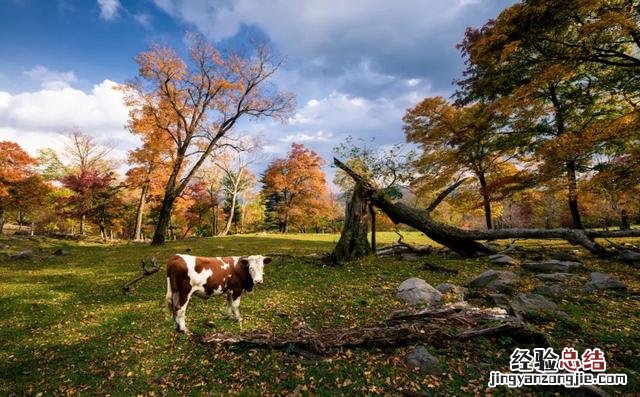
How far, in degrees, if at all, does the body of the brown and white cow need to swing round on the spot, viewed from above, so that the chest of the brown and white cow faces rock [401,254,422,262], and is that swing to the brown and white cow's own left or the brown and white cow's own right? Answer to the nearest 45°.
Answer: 0° — it already faces it

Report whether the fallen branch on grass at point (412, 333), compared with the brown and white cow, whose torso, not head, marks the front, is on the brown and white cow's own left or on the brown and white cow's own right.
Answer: on the brown and white cow's own right

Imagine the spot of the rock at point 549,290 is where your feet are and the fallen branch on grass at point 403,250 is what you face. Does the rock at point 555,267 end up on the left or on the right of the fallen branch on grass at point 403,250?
right

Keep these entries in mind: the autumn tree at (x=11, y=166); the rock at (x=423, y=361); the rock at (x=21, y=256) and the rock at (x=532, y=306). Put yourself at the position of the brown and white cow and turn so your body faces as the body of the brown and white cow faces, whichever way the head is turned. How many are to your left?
2

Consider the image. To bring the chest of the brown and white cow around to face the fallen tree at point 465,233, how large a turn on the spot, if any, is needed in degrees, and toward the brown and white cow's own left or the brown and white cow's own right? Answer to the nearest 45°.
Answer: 0° — it already faces it

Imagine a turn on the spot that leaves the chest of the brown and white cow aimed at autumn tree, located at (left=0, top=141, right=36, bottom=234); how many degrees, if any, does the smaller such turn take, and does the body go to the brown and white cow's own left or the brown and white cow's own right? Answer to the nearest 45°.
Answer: approximately 90° to the brown and white cow's own left

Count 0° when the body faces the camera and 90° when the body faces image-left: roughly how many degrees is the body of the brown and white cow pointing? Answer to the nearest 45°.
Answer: approximately 225°

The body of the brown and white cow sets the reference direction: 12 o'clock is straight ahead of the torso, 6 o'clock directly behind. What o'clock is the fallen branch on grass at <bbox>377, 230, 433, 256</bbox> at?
The fallen branch on grass is roughly at 12 o'clock from the brown and white cow.
